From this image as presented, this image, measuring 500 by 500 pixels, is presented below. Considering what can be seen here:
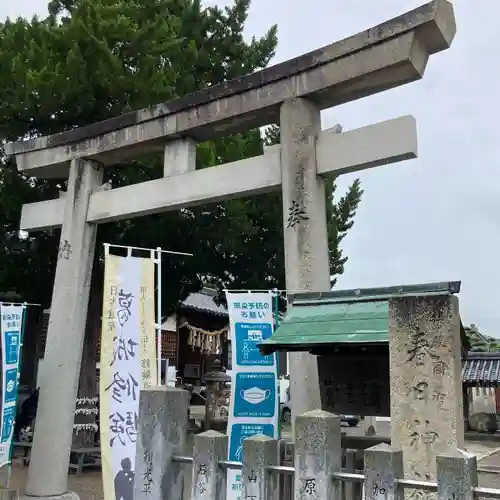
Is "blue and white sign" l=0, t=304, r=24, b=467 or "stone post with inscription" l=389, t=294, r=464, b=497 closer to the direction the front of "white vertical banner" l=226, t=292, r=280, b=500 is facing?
the stone post with inscription

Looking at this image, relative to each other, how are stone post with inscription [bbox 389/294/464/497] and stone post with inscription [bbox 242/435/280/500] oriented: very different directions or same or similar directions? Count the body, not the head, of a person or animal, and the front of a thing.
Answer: same or similar directions

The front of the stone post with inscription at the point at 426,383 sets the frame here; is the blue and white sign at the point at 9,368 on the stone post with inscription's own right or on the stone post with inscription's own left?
on the stone post with inscription's own right

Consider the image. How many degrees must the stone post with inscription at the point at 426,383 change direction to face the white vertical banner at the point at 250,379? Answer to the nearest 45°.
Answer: approximately 135° to its right

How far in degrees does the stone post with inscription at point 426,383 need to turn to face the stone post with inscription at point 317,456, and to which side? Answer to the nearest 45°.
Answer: approximately 45° to its right

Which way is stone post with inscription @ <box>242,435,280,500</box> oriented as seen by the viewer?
toward the camera

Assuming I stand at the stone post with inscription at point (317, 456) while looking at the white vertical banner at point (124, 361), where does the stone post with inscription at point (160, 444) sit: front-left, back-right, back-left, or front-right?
front-left

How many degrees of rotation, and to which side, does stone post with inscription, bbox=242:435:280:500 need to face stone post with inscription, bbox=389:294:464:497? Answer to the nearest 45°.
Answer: approximately 90° to its left

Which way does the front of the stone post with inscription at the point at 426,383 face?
toward the camera

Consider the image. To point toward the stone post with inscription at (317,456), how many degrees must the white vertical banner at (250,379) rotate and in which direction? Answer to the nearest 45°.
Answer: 0° — it already faces it

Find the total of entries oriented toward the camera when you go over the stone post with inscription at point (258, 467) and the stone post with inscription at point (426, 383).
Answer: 2

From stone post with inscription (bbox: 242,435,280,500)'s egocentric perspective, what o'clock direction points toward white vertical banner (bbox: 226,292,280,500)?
The white vertical banner is roughly at 6 o'clock from the stone post with inscription.

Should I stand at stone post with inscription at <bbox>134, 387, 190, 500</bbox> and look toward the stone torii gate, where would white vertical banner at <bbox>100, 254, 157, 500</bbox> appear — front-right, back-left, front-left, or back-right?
front-left

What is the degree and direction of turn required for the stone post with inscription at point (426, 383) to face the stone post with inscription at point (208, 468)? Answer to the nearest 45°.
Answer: approximately 90° to its right

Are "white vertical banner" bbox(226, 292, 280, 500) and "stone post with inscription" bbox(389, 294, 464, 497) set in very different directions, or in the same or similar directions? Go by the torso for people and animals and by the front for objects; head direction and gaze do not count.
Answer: same or similar directions

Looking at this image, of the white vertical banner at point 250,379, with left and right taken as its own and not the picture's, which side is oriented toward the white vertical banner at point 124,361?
right
